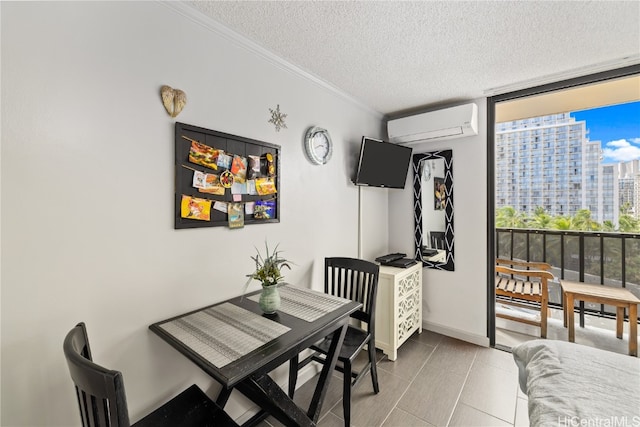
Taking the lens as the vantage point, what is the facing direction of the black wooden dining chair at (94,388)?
facing away from the viewer and to the right of the viewer

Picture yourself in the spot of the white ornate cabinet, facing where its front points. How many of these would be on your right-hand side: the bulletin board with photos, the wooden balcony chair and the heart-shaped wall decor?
2

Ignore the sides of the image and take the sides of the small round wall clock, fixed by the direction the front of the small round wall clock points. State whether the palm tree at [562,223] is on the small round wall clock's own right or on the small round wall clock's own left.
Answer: on the small round wall clock's own left

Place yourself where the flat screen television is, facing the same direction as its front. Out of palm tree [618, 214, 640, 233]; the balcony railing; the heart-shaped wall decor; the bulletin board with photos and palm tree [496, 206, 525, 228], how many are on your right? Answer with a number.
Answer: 2

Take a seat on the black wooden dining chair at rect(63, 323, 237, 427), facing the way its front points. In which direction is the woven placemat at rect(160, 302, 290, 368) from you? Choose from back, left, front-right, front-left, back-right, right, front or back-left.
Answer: front

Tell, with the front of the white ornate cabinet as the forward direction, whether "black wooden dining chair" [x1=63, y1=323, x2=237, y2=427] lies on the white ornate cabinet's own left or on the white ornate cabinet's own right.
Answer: on the white ornate cabinet's own right

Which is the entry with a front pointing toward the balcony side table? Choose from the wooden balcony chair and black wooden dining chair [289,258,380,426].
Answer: the wooden balcony chair

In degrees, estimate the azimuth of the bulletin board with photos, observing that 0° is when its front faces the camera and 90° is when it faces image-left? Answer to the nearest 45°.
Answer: approximately 315°
